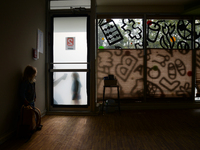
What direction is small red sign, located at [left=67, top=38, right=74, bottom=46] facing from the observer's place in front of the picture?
facing the viewer
